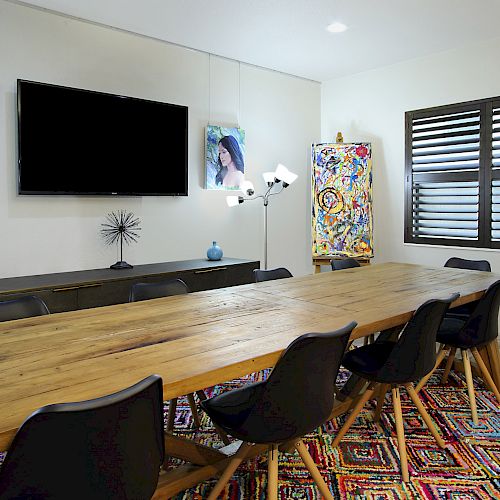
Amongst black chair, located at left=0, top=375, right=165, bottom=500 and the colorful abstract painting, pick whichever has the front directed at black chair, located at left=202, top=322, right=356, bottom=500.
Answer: the colorful abstract painting

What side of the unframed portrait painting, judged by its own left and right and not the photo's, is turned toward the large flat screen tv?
right

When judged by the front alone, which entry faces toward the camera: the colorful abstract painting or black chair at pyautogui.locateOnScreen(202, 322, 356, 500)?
the colorful abstract painting

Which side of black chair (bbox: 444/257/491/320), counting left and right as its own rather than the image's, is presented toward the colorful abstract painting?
right

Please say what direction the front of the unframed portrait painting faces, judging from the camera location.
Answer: facing the viewer and to the right of the viewer

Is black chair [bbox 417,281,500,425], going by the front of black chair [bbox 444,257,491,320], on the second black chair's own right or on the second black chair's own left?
on the second black chair's own left

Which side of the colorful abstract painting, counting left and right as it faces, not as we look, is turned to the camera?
front

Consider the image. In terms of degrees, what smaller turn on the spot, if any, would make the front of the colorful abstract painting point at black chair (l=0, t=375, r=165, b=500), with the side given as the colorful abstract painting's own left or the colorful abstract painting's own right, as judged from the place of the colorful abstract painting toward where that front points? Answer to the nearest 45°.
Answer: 0° — it already faces it

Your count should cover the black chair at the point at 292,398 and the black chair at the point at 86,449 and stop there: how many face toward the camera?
0

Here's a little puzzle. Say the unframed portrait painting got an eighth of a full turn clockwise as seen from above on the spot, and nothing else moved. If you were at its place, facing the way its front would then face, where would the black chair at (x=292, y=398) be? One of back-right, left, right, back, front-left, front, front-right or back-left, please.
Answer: front

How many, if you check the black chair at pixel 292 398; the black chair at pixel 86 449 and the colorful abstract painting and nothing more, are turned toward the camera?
1

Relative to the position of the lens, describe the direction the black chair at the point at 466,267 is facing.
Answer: facing the viewer and to the left of the viewer

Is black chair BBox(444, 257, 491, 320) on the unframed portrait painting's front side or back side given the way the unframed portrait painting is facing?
on the front side

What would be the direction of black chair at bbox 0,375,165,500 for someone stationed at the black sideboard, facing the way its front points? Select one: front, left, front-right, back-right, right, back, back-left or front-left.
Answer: front-right
